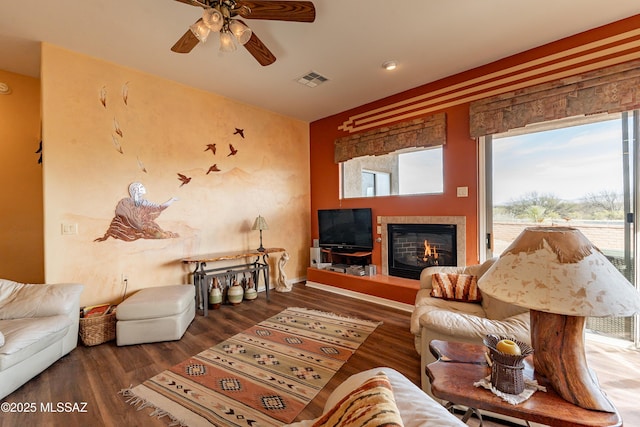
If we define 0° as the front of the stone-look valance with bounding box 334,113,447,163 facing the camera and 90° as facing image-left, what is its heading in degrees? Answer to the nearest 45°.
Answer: approximately 45°

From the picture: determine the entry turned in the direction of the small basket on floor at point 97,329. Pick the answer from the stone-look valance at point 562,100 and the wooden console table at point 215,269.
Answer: the stone-look valance

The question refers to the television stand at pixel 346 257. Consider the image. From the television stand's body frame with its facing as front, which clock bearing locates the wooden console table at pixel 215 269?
The wooden console table is roughly at 2 o'clock from the television stand.

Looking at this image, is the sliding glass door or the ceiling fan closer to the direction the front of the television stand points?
the ceiling fan

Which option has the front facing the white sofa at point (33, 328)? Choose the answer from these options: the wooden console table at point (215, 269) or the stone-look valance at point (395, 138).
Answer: the stone-look valance

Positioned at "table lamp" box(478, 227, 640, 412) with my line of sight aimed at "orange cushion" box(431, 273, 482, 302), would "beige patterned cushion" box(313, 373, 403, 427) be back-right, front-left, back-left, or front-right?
back-left

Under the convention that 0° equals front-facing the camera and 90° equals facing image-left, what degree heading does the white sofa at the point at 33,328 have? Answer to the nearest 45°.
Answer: approximately 315°

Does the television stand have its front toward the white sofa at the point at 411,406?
yes

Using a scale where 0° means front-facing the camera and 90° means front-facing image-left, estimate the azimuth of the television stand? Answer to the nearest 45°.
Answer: approximately 0°
